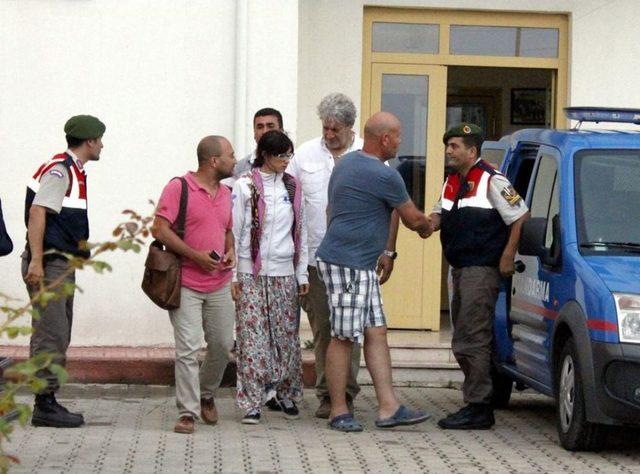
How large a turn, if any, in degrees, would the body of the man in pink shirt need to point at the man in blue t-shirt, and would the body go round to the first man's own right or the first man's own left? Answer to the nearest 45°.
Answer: approximately 45° to the first man's own left

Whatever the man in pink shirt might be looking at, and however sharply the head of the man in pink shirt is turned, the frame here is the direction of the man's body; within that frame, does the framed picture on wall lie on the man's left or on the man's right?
on the man's left

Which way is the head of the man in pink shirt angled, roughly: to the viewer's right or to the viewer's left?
to the viewer's right

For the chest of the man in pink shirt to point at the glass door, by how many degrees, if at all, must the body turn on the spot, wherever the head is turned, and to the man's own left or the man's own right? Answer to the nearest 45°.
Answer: approximately 90° to the man's own left

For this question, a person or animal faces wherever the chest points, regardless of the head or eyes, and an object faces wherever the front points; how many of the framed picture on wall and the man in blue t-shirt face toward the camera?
1

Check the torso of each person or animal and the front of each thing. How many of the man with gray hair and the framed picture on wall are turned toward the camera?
2

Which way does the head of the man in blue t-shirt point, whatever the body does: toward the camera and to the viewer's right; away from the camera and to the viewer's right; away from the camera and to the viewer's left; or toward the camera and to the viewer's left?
away from the camera and to the viewer's right

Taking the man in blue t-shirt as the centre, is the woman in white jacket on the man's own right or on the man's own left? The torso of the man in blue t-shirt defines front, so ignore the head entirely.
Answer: on the man's own left

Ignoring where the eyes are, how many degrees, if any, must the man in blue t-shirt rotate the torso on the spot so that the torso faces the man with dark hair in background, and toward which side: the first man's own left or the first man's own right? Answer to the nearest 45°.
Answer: approximately 90° to the first man's own left
